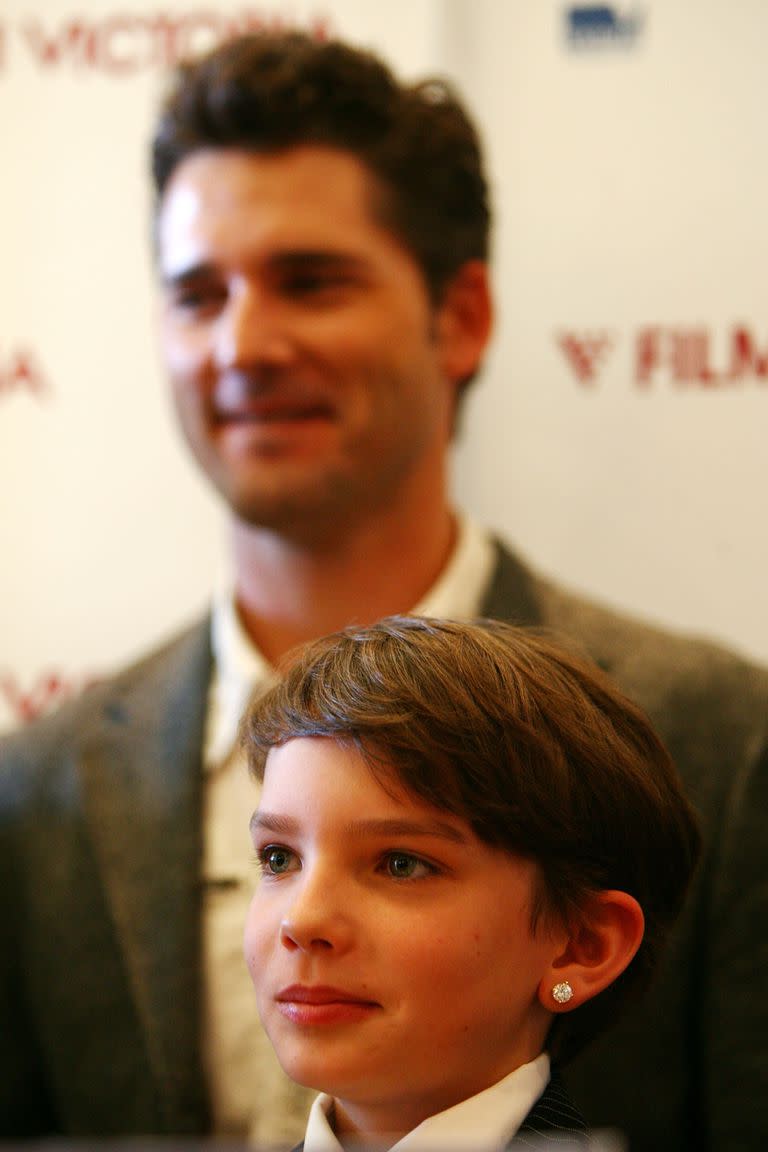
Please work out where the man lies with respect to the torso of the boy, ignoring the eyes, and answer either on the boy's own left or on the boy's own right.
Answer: on the boy's own right

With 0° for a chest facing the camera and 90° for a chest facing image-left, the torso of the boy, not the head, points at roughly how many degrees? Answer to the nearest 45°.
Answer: approximately 45°
